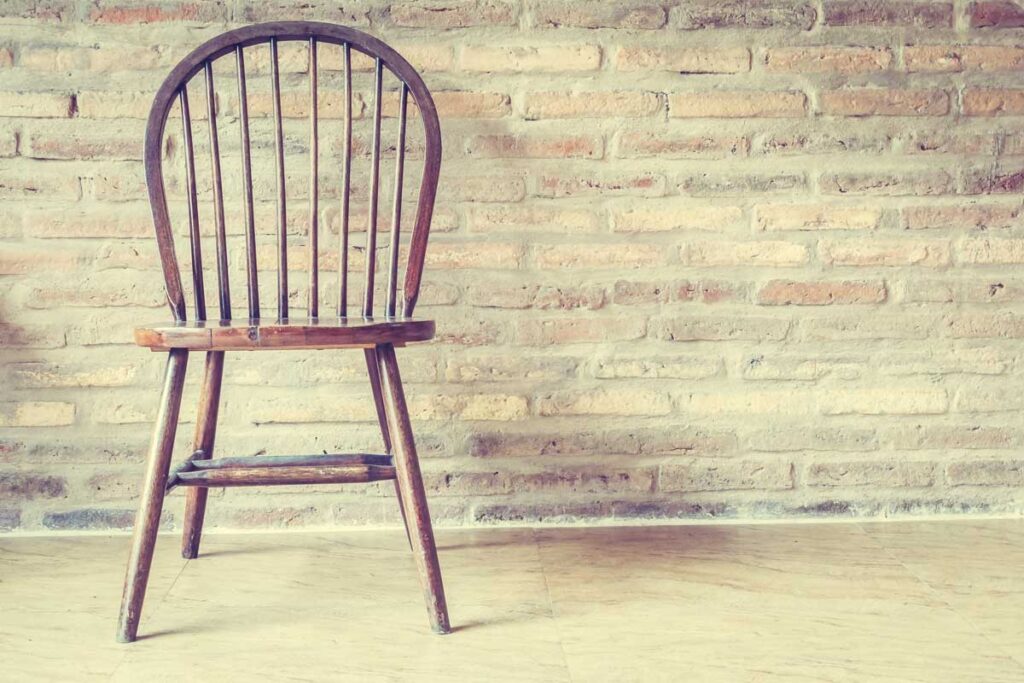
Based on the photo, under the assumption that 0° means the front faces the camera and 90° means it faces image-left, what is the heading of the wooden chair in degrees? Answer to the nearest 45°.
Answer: approximately 0°
